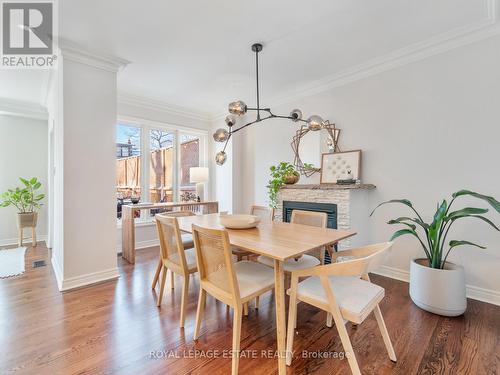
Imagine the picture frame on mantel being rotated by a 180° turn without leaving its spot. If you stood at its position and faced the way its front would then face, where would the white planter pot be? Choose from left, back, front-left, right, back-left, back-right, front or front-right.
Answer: right

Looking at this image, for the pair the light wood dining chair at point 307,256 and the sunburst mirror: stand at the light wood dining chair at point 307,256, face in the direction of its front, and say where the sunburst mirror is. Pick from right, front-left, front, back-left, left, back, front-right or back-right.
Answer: back-right

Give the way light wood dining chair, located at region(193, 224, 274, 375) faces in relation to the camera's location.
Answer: facing away from the viewer and to the right of the viewer

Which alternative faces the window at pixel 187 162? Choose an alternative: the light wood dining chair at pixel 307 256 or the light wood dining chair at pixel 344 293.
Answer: the light wood dining chair at pixel 344 293

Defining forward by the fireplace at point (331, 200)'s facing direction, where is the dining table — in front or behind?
in front

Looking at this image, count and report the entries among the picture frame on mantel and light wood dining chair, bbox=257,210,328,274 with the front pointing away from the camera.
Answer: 0

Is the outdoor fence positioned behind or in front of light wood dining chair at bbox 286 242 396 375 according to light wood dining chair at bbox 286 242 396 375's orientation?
in front

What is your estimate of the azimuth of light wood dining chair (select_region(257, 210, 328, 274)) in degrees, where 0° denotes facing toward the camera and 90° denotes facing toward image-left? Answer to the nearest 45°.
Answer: approximately 45°

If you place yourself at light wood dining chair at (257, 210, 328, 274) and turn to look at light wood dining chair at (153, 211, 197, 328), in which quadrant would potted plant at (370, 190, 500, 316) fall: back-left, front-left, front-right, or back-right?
back-left

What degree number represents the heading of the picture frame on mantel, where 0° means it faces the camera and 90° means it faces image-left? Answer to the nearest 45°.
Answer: approximately 45°

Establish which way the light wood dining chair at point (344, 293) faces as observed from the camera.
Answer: facing away from the viewer and to the left of the viewer
